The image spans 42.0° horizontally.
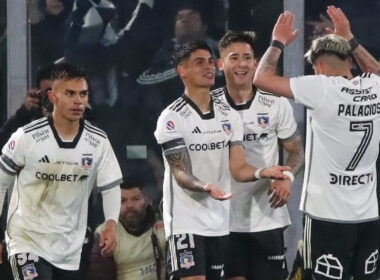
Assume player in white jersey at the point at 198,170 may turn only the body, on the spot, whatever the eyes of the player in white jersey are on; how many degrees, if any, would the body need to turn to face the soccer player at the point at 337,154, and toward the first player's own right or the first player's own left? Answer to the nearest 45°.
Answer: approximately 45° to the first player's own left

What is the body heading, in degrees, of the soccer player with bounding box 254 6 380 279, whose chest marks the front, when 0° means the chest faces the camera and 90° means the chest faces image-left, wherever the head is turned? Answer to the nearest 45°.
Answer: approximately 135°

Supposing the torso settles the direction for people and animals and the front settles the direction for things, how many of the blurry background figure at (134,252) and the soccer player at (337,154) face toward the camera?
1

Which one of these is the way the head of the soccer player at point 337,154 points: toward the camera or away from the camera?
away from the camera

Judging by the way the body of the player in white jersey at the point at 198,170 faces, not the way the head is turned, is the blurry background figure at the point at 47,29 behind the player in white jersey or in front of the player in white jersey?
behind

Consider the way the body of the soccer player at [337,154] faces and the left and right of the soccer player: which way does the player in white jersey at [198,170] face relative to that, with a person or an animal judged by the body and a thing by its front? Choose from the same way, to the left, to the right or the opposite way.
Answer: the opposite way

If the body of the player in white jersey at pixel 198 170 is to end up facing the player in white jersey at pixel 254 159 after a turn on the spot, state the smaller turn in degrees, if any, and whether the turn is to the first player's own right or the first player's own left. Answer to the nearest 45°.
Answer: approximately 90° to the first player's own left
